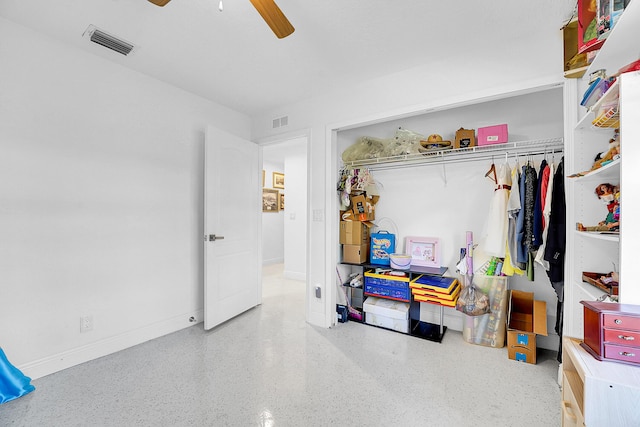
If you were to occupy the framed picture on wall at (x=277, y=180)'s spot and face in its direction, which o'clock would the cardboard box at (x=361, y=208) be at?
The cardboard box is roughly at 10 o'clock from the framed picture on wall.

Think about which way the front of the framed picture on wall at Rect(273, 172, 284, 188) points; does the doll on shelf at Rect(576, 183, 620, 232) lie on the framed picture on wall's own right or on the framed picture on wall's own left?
on the framed picture on wall's own left

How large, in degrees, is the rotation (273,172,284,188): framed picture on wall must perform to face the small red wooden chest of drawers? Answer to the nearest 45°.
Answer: approximately 45° to its left

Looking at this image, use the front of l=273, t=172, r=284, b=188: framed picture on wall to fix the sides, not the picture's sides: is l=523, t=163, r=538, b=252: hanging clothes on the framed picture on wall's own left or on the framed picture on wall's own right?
on the framed picture on wall's own left

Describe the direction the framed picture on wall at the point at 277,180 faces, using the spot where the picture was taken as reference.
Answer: facing the viewer and to the left of the viewer

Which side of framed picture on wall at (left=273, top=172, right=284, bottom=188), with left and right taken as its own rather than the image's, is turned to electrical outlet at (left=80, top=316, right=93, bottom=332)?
front

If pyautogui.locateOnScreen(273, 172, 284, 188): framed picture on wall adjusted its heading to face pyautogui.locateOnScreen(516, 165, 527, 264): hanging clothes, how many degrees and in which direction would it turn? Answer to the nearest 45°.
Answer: approximately 90° to its left

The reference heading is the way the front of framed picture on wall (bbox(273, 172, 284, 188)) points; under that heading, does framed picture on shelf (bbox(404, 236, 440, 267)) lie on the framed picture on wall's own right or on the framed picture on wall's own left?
on the framed picture on wall's own left

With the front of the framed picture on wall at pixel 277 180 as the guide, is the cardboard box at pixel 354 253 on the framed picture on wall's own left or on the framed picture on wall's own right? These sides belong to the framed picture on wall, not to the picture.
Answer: on the framed picture on wall's own left
